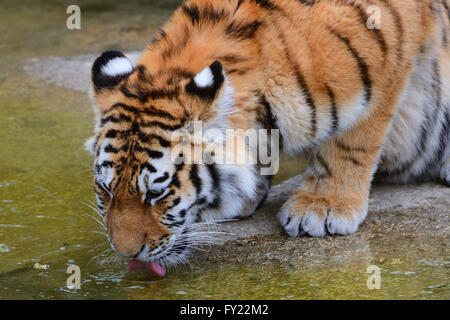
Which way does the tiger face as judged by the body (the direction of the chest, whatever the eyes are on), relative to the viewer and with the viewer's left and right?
facing the viewer and to the left of the viewer
